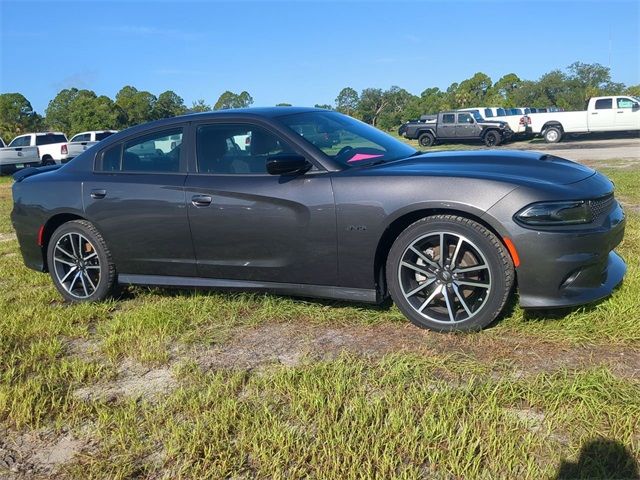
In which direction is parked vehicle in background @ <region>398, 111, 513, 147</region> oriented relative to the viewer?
to the viewer's right

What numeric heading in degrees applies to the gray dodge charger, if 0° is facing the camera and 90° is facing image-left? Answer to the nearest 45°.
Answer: approximately 315°

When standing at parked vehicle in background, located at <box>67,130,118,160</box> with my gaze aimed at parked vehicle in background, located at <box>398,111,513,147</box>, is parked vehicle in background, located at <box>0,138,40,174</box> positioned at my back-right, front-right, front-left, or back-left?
back-right

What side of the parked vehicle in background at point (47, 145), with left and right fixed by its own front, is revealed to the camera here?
left

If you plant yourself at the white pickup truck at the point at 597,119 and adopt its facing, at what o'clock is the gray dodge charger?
The gray dodge charger is roughly at 3 o'clock from the white pickup truck.

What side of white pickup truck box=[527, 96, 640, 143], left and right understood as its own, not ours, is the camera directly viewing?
right

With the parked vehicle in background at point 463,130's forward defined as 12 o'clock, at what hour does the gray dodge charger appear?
The gray dodge charger is roughly at 3 o'clock from the parked vehicle in background.

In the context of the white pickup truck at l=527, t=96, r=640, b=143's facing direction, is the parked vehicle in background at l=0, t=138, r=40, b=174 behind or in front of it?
behind

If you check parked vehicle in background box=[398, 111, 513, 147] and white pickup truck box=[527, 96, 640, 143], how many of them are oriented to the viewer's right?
2
